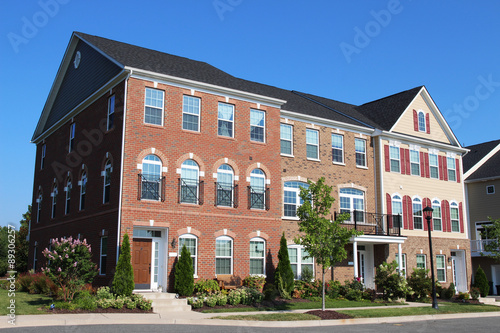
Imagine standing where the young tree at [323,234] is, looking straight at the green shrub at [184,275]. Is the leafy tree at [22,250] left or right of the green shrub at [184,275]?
right

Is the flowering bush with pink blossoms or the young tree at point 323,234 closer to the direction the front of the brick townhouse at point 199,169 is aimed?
the young tree

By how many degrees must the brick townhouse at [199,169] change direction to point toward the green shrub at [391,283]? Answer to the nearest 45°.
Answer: approximately 45° to its left

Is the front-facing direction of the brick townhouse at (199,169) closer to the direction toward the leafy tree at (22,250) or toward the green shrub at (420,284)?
the green shrub

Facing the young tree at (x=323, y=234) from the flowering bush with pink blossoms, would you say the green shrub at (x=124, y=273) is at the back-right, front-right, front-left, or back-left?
front-left

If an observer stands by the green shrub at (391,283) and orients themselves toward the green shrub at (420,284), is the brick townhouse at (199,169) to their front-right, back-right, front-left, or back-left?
back-left

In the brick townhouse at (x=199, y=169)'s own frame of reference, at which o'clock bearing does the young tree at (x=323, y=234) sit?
The young tree is roughly at 12 o'clock from the brick townhouse.

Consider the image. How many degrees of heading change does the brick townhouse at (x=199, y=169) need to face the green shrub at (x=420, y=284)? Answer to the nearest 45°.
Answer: approximately 45° to its left

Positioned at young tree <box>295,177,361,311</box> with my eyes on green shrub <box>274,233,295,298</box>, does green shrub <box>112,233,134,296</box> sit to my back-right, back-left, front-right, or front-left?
front-left

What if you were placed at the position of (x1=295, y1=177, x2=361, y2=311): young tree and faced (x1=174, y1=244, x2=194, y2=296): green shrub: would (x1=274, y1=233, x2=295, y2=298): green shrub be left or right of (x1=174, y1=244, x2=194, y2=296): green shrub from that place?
right

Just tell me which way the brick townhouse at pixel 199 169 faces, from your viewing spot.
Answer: facing the viewer and to the right of the viewer
